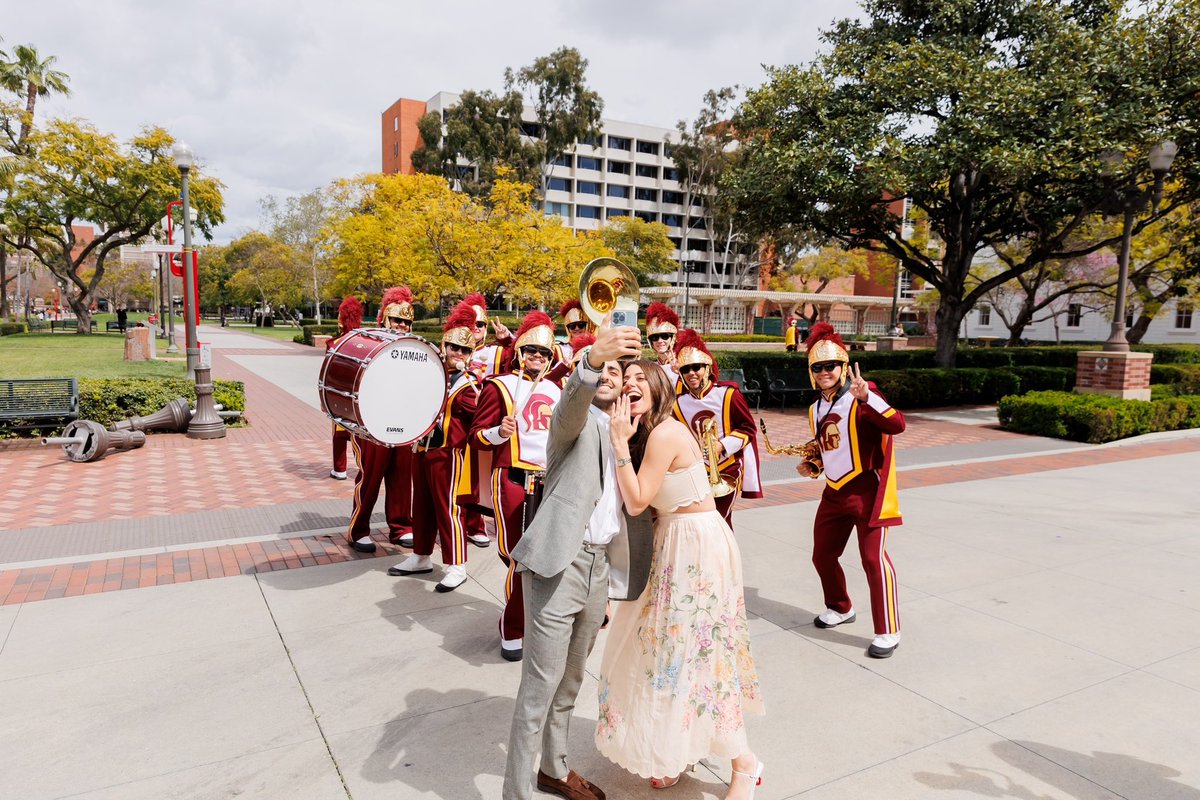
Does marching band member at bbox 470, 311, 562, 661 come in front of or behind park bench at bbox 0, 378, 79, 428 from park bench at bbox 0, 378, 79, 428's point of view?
in front

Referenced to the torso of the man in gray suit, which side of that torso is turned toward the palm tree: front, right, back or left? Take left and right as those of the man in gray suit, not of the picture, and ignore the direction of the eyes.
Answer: back

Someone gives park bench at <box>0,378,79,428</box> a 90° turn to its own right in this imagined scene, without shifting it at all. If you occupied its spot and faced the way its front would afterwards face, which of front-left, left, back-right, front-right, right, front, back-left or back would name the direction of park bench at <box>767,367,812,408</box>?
back

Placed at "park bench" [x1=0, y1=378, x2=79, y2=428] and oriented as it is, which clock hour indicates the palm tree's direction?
The palm tree is roughly at 6 o'clock from the park bench.

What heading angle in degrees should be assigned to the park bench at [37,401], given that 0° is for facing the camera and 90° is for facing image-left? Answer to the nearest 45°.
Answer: approximately 0°

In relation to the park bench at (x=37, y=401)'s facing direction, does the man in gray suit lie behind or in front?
in front

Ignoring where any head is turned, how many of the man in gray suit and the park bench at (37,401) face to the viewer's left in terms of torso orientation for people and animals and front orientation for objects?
0
